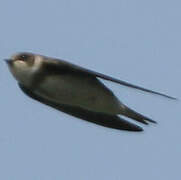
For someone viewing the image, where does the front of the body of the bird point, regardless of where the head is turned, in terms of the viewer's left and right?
facing to the left of the viewer
